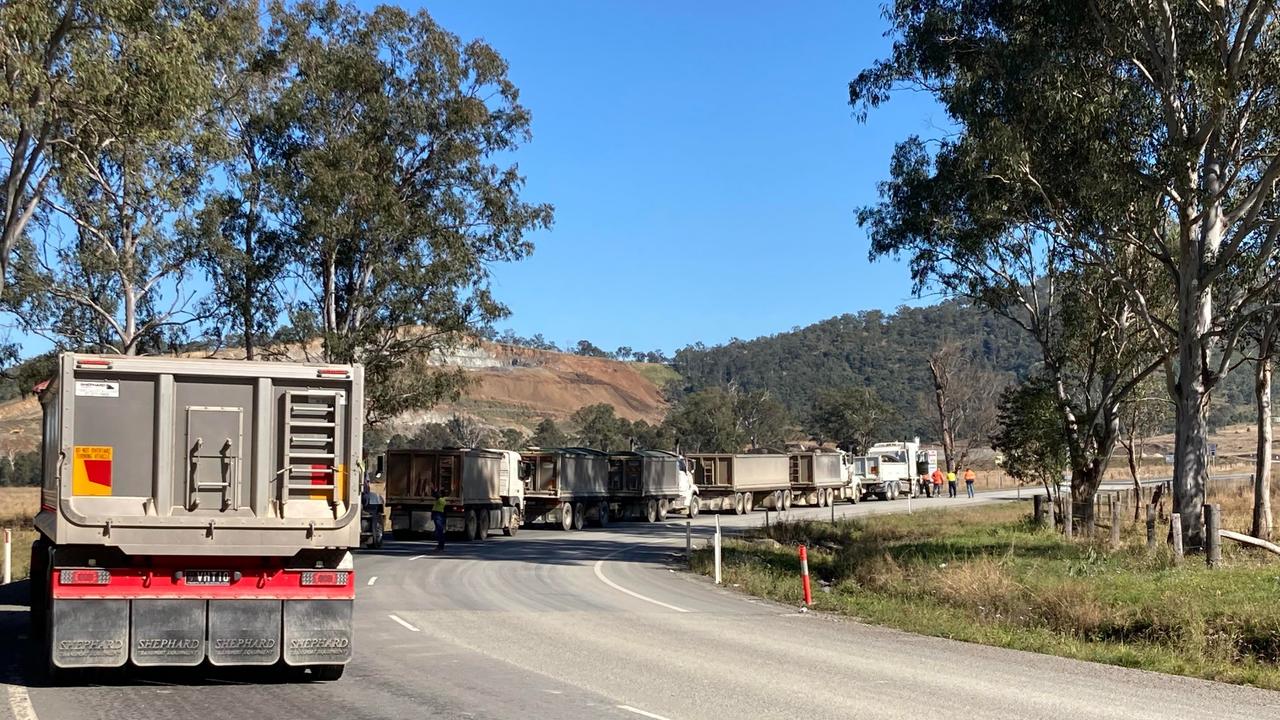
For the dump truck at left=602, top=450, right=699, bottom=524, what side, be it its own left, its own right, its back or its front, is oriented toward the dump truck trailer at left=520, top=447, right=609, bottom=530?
back

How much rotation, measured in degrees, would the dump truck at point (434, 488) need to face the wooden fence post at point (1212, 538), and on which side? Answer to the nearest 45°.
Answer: approximately 90° to its right

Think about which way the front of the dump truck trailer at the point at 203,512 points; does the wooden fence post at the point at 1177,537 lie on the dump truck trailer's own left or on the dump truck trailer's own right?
on the dump truck trailer's own right

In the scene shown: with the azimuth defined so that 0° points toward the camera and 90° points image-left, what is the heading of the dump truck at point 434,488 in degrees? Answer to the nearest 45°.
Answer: approximately 225°

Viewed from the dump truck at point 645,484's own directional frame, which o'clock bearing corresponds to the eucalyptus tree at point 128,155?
The eucalyptus tree is roughly at 6 o'clock from the dump truck.

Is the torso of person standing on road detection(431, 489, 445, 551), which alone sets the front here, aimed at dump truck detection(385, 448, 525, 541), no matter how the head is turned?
yes

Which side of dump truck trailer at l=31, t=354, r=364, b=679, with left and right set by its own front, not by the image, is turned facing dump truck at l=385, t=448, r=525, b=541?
front

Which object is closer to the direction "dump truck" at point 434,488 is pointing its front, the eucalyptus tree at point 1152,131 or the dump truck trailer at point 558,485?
the dump truck trailer

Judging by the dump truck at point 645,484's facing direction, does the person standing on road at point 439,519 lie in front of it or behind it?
behind

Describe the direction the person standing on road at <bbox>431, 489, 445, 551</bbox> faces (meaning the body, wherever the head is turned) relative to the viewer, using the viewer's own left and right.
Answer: facing away from the viewer

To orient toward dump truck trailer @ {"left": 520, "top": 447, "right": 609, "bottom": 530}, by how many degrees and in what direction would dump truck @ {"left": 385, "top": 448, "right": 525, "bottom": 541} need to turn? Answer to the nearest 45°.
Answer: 0° — it already faces it

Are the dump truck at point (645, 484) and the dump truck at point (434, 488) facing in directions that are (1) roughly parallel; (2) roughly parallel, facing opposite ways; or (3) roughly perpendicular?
roughly parallel

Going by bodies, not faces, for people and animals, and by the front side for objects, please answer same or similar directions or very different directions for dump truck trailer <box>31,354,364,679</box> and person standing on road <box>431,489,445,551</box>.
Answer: same or similar directions

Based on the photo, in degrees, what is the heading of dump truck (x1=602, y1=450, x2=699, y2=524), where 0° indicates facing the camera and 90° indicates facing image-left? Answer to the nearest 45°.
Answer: approximately 225°

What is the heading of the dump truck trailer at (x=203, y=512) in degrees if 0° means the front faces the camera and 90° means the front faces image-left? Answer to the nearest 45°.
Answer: approximately 180°

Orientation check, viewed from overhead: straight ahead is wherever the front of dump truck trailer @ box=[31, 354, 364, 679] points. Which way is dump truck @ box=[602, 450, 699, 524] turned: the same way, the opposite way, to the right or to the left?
to the right

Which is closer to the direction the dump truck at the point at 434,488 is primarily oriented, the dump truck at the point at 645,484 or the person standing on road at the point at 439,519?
the dump truck at the point at 645,484

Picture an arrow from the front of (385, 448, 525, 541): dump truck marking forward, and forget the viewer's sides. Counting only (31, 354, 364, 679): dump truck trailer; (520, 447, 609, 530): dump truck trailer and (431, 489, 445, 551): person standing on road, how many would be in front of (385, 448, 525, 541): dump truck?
1
